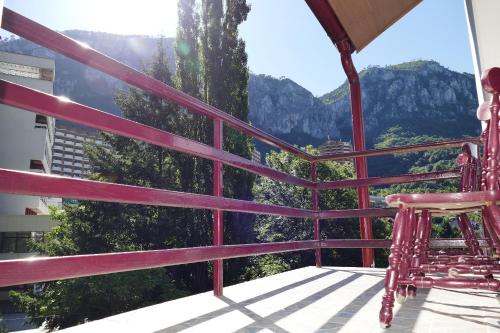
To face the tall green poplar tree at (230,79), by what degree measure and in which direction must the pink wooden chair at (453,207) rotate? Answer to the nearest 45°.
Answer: approximately 45° to its right

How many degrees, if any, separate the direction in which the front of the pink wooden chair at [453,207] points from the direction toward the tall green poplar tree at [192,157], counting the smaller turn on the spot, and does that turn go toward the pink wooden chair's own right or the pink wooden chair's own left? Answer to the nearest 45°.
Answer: approximately 45° to the pink wooden chair's own right

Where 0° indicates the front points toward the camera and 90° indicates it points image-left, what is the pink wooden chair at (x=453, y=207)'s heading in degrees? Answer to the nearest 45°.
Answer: approximately 90°
